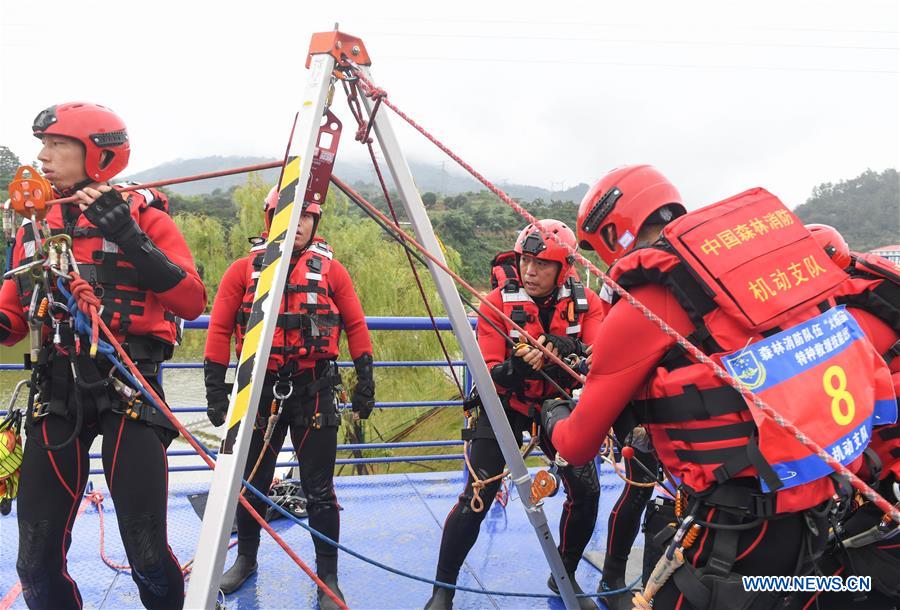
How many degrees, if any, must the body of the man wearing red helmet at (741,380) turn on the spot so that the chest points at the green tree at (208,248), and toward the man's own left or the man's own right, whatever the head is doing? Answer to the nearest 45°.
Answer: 0° — they already face it

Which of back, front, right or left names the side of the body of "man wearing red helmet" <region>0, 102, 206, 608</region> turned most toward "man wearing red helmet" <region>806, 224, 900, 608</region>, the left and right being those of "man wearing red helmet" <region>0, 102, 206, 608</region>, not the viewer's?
left

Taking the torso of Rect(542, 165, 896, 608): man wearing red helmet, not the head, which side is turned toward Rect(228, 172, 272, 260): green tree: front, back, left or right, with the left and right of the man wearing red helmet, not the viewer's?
front

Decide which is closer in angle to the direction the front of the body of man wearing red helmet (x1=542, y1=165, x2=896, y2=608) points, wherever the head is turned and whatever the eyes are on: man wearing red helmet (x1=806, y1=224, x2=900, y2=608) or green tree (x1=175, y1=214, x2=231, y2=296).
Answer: the green tree

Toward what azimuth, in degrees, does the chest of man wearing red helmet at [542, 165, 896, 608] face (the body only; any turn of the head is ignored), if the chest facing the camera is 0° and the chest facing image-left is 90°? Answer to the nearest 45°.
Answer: approximately 135°

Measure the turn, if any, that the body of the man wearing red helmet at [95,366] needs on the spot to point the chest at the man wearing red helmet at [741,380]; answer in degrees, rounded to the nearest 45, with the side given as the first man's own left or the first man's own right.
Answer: approximately 90° to the first man's own left

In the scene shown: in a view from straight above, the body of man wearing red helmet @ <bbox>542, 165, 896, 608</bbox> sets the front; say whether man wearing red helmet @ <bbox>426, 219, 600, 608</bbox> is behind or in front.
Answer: in front

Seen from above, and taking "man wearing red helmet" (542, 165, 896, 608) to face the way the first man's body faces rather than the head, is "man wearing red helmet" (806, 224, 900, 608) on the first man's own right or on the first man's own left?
on the first man's own right
